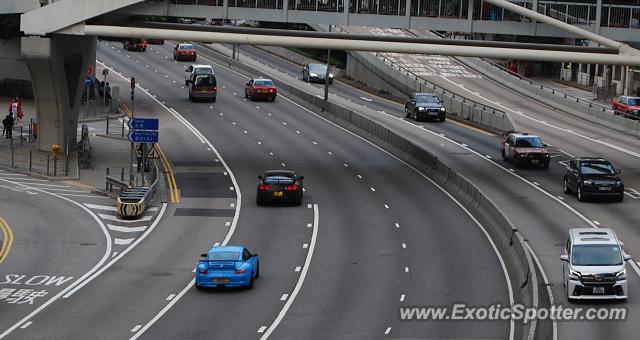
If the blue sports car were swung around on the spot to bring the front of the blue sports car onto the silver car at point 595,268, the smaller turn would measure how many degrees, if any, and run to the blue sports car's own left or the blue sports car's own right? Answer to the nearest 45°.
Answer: approximately 90° to the blue sports car's own right

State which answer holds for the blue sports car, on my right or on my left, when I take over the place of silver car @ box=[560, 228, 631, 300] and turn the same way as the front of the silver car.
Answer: on my right

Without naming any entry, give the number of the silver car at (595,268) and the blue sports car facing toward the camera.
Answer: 1

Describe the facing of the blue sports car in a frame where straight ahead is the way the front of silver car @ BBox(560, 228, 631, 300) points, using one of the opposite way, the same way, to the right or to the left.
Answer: the opposite way

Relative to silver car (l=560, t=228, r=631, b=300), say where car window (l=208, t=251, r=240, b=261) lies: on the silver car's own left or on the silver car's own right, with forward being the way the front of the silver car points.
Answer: on the silver car's own right

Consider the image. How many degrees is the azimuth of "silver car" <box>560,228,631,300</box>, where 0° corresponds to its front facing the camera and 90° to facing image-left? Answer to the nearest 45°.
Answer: approximately 0°

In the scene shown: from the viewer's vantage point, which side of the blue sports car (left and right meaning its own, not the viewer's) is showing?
back
